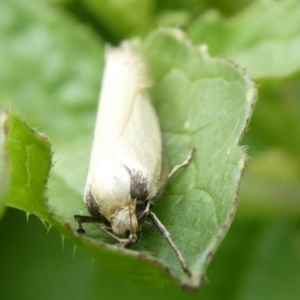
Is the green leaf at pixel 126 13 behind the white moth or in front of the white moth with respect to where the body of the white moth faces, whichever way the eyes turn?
behind

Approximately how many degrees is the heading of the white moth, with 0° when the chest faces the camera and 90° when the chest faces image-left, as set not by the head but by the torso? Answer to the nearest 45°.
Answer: approximately 0°

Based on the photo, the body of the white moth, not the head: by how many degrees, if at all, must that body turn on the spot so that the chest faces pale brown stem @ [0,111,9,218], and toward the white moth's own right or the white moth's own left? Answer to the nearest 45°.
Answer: approximately 45° to the white moth's own right

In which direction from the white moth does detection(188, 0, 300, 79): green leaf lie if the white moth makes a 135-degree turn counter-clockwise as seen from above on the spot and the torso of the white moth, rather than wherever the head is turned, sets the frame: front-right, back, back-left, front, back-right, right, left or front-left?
front
